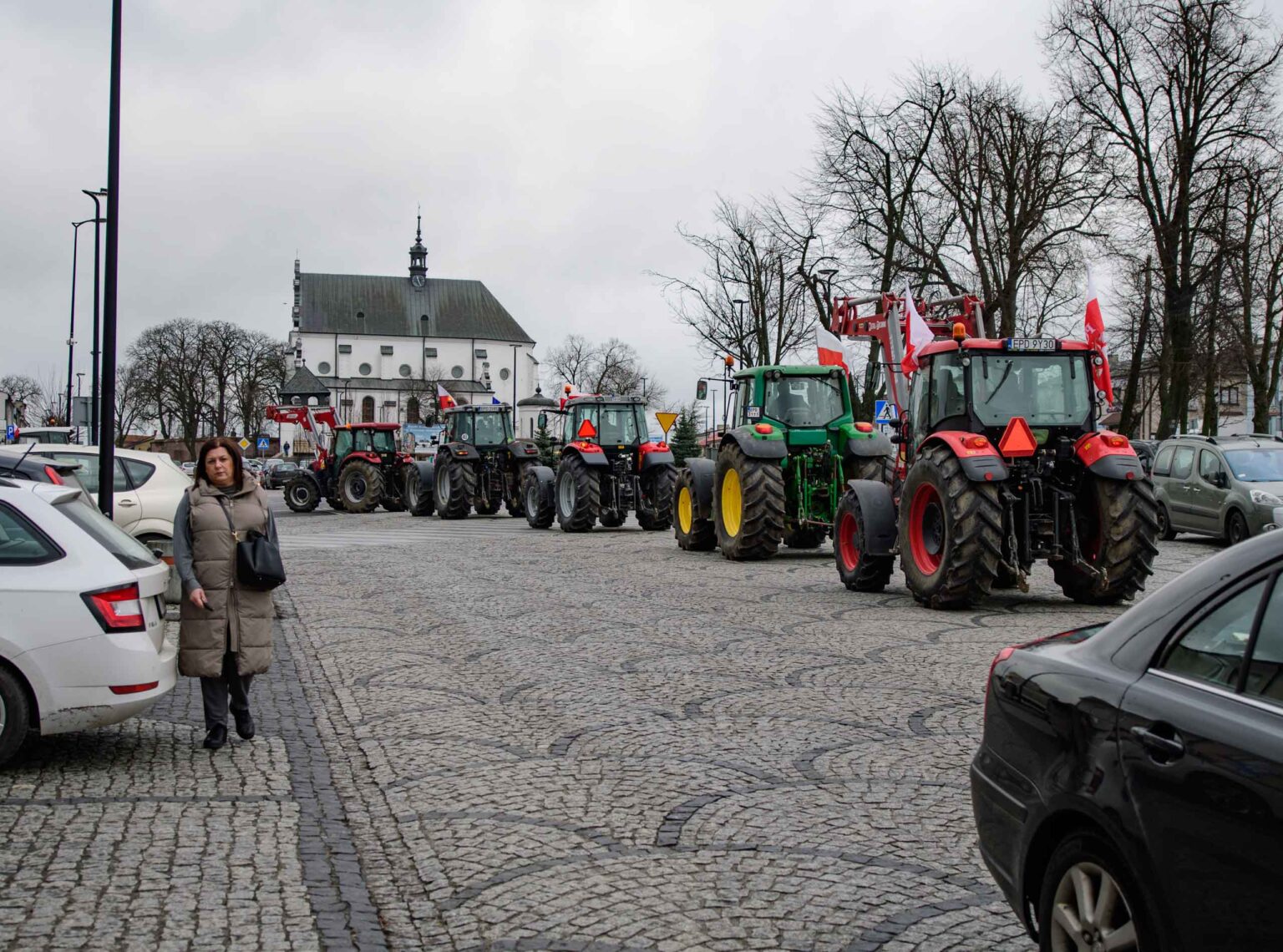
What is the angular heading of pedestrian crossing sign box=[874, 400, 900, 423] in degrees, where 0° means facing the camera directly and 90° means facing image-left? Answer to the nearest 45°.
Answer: approximately 0°

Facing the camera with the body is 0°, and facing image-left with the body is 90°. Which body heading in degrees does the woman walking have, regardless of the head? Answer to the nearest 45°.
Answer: approximately 0°

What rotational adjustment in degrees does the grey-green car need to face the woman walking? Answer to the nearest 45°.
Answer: approximately 45° to its right

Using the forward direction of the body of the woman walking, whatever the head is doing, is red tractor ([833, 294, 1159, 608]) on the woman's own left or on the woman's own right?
on the woman's own left

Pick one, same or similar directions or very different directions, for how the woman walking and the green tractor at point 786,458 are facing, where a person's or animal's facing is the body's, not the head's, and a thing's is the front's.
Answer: very different directions

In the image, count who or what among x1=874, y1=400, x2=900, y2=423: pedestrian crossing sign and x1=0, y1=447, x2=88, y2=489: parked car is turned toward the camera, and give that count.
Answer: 1

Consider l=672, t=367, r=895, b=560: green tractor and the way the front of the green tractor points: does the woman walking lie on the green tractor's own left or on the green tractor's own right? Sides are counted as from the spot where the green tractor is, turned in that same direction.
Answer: on the green tractor's own left
